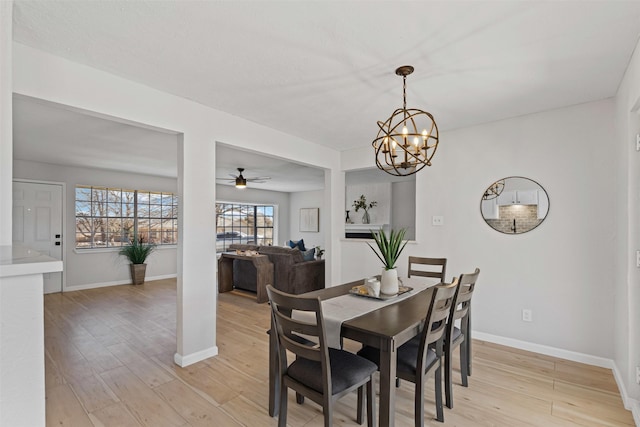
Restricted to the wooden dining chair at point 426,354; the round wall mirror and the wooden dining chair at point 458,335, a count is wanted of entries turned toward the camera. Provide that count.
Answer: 1

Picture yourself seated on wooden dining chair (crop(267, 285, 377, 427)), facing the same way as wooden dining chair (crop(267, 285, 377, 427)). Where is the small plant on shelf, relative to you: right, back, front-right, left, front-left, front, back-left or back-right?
front-left

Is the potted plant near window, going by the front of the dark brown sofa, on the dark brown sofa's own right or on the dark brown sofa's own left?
on the dark brown sofa's own left

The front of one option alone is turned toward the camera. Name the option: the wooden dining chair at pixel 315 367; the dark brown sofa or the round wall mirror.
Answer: the round wall mirror

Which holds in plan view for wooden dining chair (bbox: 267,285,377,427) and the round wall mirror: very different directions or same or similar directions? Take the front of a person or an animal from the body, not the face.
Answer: very different directions

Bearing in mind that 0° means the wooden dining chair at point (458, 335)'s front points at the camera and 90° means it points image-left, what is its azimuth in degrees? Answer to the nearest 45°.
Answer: approximately 135°

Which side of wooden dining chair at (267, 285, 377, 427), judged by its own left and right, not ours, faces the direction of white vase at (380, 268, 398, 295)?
front

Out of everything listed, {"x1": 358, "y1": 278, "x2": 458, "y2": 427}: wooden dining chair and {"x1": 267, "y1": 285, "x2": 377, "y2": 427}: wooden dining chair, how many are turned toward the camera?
0

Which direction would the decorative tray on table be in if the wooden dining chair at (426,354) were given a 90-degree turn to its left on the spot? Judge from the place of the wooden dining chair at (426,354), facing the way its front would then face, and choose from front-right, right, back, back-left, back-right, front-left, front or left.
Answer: right

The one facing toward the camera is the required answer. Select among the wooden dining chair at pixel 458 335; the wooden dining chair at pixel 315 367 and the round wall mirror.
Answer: the round wall mirror

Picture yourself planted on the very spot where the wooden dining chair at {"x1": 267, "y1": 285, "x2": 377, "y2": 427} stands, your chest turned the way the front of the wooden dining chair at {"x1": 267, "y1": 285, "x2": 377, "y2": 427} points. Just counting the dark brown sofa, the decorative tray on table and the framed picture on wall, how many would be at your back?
0

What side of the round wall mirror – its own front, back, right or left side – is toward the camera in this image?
front

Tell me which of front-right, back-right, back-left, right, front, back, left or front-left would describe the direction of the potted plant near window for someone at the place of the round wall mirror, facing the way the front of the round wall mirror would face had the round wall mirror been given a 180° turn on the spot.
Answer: left
